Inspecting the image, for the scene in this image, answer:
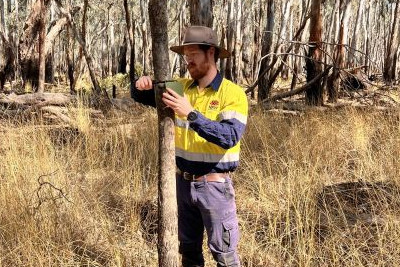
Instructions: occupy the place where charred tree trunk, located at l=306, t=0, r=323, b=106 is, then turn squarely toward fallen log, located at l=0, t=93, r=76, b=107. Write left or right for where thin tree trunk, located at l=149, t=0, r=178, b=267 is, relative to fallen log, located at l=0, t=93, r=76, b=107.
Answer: left

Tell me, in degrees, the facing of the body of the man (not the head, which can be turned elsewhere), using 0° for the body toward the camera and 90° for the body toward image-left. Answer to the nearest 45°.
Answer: approximately 45°

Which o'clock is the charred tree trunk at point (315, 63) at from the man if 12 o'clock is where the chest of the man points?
The charred tree trunk is roughly at 5 o'clock from the man.

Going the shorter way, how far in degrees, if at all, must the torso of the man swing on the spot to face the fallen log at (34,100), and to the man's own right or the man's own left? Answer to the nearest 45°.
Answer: approximately 90° to the man's own right

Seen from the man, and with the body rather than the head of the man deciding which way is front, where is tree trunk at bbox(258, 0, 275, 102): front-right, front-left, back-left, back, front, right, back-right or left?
back-right

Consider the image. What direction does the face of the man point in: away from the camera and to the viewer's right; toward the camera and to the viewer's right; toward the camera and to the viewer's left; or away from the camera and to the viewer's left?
toward the camera and to the viewer's left
